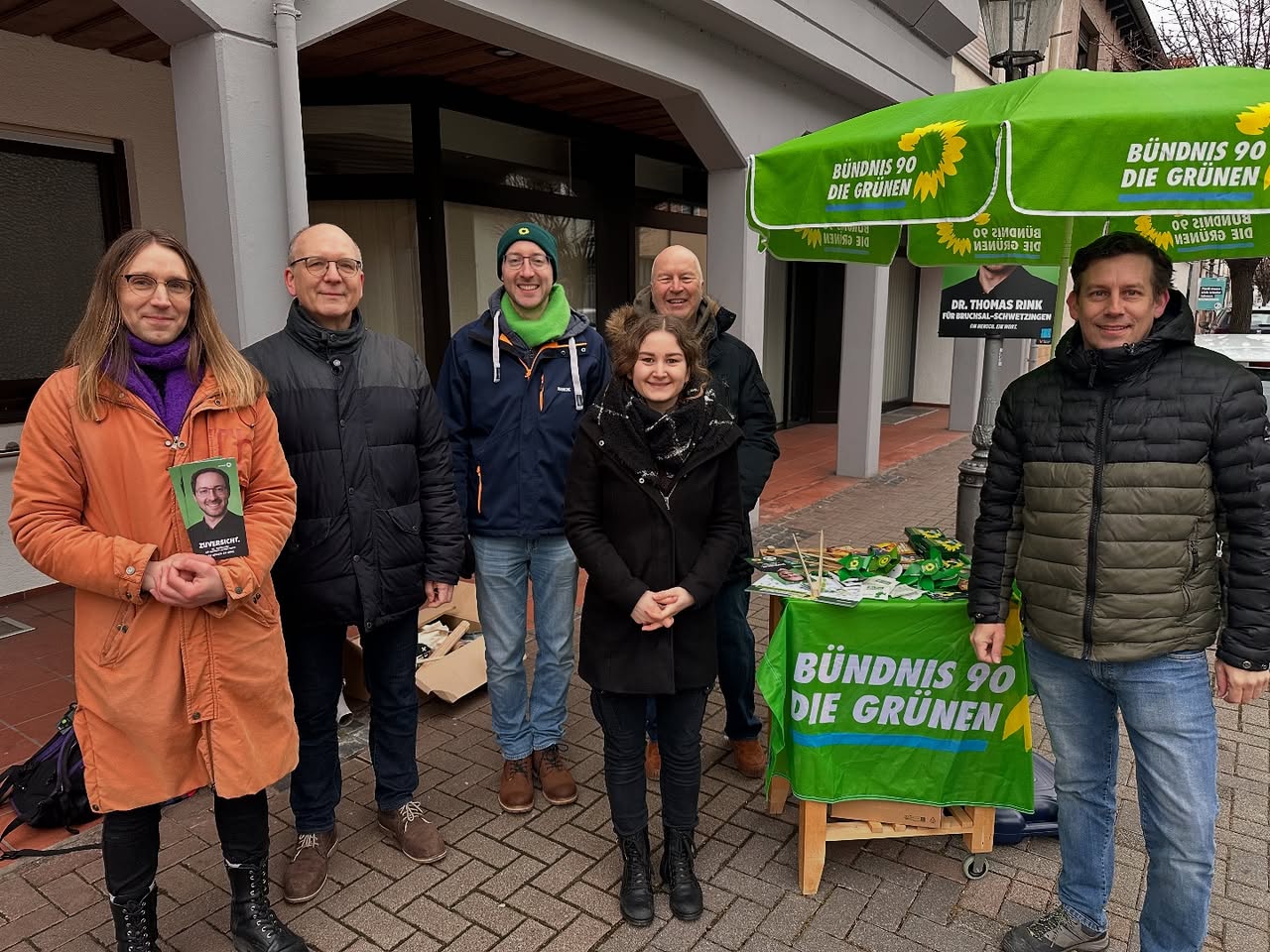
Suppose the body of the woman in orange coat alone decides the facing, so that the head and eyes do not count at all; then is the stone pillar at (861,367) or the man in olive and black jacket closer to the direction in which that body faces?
the man in olive and black jacket

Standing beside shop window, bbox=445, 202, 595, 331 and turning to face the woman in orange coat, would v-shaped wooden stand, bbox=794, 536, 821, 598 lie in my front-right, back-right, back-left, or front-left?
front-left

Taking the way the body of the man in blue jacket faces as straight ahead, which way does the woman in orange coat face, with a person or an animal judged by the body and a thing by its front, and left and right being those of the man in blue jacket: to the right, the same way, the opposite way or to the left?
the same way

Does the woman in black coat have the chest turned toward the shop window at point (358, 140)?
no

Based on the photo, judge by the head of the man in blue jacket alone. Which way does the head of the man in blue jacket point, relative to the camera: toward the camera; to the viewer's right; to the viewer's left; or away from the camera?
toward the camera

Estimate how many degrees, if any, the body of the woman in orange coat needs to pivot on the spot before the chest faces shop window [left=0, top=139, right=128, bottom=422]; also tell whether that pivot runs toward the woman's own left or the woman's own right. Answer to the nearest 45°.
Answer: approximately 180°

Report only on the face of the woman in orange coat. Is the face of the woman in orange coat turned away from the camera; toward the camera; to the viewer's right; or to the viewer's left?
toward the camera

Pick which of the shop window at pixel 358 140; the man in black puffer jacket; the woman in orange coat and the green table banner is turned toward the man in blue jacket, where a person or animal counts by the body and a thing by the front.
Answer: the shop window

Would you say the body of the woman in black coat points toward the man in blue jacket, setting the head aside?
no

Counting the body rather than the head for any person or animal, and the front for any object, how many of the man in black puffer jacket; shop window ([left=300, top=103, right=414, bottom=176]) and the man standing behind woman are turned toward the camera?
3

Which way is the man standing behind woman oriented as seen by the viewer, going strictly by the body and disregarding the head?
toward the camera

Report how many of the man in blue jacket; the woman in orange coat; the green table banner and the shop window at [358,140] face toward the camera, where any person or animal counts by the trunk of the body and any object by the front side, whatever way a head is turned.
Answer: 4

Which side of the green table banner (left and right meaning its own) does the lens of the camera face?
front

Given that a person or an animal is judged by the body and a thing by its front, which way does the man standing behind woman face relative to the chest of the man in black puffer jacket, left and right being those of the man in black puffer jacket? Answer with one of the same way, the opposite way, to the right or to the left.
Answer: the same way

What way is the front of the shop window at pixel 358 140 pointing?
toward the camera

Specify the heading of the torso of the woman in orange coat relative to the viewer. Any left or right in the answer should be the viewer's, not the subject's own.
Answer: facing the viewer

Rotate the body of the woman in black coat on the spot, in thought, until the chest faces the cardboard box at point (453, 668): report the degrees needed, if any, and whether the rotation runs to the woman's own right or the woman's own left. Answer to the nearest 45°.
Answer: approximately 135° to the woman's own right
